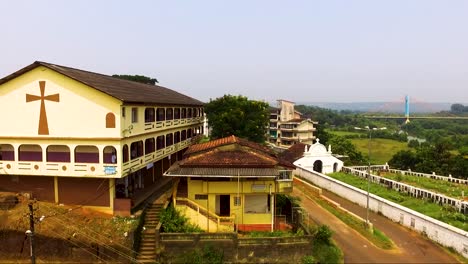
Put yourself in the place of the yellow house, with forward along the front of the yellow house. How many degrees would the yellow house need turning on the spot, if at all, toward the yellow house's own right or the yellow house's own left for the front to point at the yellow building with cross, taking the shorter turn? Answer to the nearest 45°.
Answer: approximately 90° to the yellow house's own right

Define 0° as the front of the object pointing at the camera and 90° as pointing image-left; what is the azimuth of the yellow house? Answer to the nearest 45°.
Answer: approximately 0°

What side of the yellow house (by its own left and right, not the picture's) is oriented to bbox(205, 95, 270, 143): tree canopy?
back

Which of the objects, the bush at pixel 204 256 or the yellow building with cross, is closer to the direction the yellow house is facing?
the bush

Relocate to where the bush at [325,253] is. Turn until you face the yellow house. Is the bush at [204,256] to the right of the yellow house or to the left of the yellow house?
left

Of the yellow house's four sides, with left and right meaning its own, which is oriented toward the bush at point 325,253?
left

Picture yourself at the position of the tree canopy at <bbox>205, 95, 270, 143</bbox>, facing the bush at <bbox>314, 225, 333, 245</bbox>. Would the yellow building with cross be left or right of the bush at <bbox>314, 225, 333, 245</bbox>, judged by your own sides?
right

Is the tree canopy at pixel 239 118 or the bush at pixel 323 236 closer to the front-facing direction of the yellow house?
the bush

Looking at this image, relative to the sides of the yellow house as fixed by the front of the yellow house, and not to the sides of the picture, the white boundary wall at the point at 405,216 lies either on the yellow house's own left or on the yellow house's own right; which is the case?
on the yellow house's own left

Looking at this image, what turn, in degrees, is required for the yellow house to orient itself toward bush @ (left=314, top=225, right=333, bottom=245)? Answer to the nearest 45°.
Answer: approximately 90° to its left
